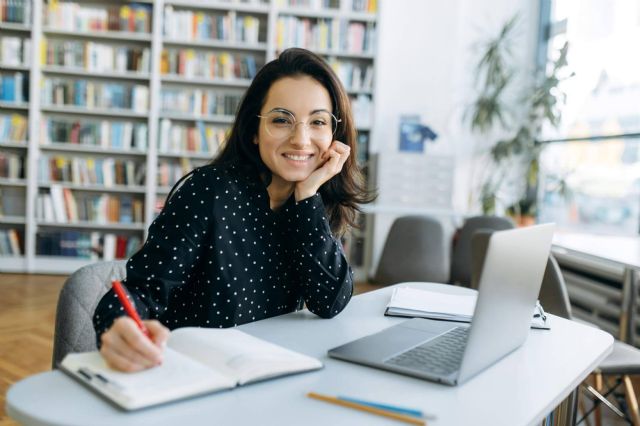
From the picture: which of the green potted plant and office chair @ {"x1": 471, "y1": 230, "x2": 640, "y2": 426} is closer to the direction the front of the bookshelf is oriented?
the office chair

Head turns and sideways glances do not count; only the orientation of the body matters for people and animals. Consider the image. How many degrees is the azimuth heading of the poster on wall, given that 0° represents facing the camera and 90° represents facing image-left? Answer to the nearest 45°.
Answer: approximately 0°

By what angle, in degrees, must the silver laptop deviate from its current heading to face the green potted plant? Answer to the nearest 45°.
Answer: approximately 45° to its right

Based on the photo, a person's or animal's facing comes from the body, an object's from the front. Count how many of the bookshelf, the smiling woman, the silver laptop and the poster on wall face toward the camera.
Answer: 3

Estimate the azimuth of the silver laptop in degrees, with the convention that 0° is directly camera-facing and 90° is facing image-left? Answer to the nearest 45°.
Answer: approximately 135°

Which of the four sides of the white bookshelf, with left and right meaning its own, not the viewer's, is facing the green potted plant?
left

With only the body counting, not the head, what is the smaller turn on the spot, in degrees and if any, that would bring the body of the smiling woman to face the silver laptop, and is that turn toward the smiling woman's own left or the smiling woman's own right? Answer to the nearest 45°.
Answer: approximately 45° to the smiling woman's own left

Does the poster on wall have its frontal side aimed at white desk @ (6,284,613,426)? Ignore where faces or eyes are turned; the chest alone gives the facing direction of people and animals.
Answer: yes
